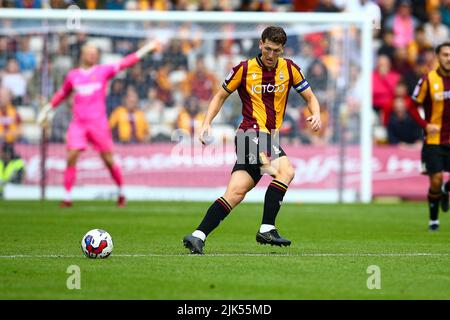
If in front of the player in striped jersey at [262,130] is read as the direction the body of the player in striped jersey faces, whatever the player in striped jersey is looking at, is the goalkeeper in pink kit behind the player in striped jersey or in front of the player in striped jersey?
behind

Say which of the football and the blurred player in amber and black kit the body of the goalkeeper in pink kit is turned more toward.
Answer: the football

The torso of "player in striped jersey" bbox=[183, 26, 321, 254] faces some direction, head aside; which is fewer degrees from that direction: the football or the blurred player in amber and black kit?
the football

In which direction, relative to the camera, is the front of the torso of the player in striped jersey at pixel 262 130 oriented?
toward the camera

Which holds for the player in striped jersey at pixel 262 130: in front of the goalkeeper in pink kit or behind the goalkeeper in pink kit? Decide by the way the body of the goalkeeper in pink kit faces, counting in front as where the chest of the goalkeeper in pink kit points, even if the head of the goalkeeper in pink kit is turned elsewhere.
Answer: in front

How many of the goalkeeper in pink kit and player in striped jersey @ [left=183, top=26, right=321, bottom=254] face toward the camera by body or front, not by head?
2

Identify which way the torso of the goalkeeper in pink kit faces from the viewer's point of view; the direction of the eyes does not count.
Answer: toward the camera

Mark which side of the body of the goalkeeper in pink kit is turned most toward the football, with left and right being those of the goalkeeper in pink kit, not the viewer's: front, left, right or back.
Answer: front

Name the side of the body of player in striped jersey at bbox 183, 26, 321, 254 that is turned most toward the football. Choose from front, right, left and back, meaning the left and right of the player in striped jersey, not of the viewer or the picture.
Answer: right

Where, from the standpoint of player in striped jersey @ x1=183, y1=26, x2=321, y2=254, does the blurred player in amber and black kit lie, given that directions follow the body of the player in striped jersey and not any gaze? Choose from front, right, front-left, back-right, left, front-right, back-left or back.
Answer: back-left

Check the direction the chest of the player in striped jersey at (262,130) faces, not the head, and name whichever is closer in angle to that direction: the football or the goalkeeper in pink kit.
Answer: the football

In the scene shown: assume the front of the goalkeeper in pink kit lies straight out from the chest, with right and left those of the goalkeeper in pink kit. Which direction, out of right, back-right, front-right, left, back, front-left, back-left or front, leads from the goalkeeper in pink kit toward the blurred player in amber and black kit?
front-left
